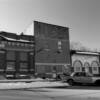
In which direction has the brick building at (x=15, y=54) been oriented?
toward the camera

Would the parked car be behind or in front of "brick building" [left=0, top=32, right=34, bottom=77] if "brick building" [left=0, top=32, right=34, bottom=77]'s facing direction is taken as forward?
in front

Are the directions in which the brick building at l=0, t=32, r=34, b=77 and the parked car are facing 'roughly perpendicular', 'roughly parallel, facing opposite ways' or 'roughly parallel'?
roughly perpendicular

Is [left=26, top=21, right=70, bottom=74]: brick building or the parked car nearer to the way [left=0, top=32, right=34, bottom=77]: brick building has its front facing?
the parked car
